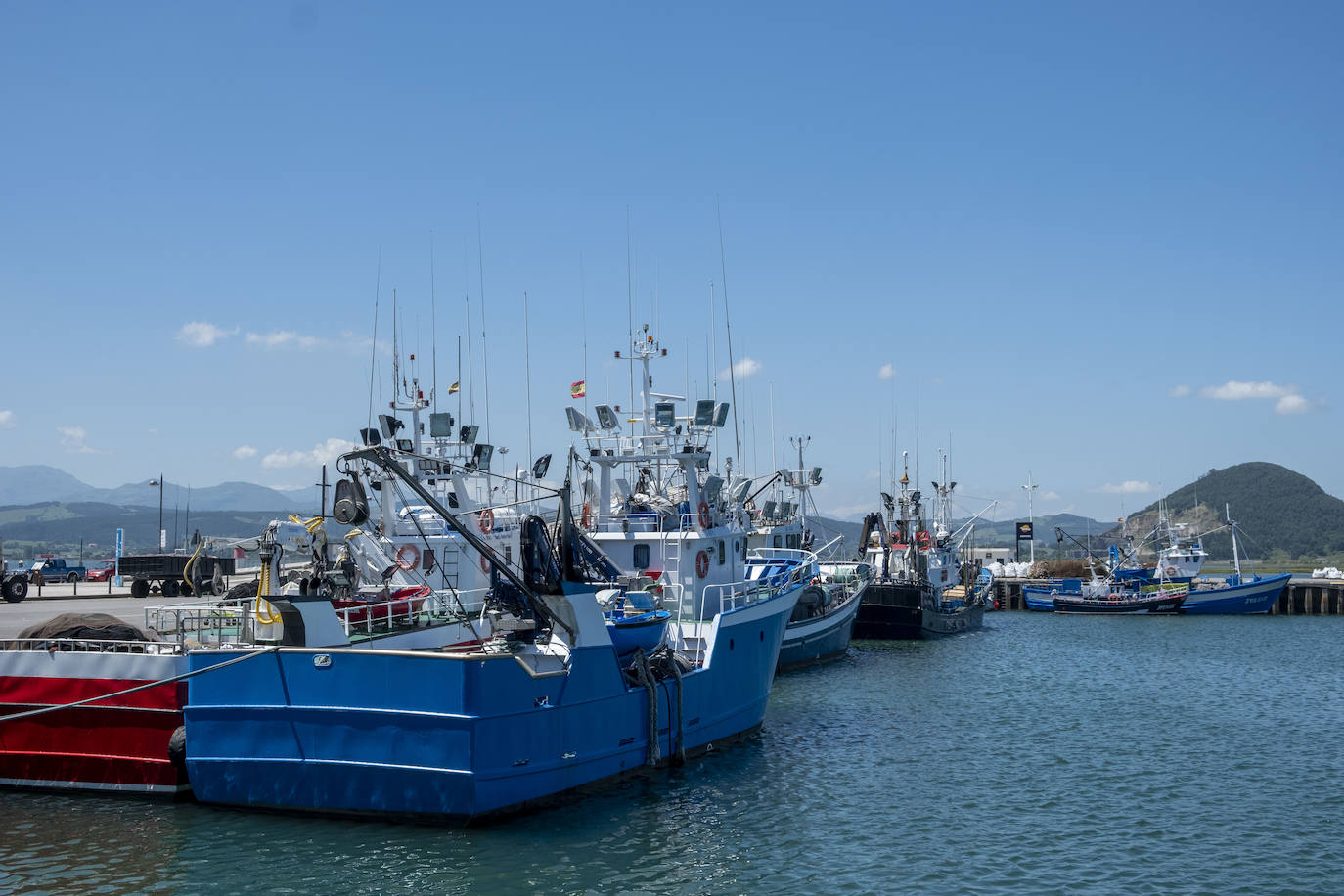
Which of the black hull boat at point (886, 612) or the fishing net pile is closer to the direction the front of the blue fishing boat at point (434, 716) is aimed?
the black hull boat

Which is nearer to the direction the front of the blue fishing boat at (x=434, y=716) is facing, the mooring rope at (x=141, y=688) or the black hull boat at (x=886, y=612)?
the black hull boat

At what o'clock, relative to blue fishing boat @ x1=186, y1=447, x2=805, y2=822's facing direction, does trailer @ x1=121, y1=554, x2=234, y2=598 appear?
The trailer is roughly at 10 o'clock from the blue fishing boat.

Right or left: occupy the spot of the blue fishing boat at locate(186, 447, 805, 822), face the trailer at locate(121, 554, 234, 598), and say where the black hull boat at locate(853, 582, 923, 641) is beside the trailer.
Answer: right

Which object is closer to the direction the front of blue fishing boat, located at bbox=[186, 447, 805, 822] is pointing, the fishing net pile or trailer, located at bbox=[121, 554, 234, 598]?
the trailer

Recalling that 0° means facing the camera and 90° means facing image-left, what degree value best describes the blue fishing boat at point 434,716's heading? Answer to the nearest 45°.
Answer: approximately 225°

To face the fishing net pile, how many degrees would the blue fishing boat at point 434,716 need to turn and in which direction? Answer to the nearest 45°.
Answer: approximately 90° to its left

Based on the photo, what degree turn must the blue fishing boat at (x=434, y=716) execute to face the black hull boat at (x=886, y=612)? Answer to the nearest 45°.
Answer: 0° — it already faces it
